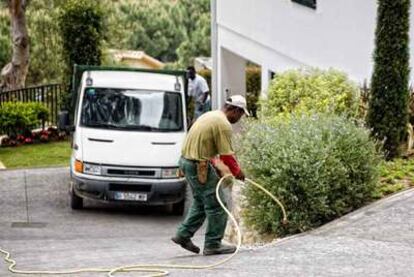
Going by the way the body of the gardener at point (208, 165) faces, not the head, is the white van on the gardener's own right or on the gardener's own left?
on the gardener's own left

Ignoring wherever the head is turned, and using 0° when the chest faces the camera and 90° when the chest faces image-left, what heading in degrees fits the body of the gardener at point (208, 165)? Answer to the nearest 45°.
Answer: approximately 270°

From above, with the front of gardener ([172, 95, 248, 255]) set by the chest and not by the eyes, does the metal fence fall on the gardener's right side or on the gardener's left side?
on the gardener's left side

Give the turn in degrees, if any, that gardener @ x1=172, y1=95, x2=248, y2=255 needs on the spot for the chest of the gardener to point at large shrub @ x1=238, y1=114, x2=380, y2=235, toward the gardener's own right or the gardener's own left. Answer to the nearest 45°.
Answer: approximately 45° to the gardener's own left

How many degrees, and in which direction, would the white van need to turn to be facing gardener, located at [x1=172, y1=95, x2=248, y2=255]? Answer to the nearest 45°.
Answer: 0° — it already faces them

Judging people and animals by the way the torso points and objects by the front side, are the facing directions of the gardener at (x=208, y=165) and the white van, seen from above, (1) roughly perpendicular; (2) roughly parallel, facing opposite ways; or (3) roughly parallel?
roughly perpendicular

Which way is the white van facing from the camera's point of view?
toward the camera

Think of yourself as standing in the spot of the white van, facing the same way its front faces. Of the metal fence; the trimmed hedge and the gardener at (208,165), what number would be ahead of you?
1

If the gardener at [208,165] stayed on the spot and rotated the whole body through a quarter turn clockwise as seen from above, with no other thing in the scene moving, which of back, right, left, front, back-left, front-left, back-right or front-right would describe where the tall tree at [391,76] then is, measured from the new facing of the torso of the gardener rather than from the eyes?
back-left

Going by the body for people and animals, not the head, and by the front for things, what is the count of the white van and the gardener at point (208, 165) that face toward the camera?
1

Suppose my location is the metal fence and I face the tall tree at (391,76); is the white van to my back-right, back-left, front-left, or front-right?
front-right

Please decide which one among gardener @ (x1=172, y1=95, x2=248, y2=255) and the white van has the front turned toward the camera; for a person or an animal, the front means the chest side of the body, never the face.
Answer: the white van
